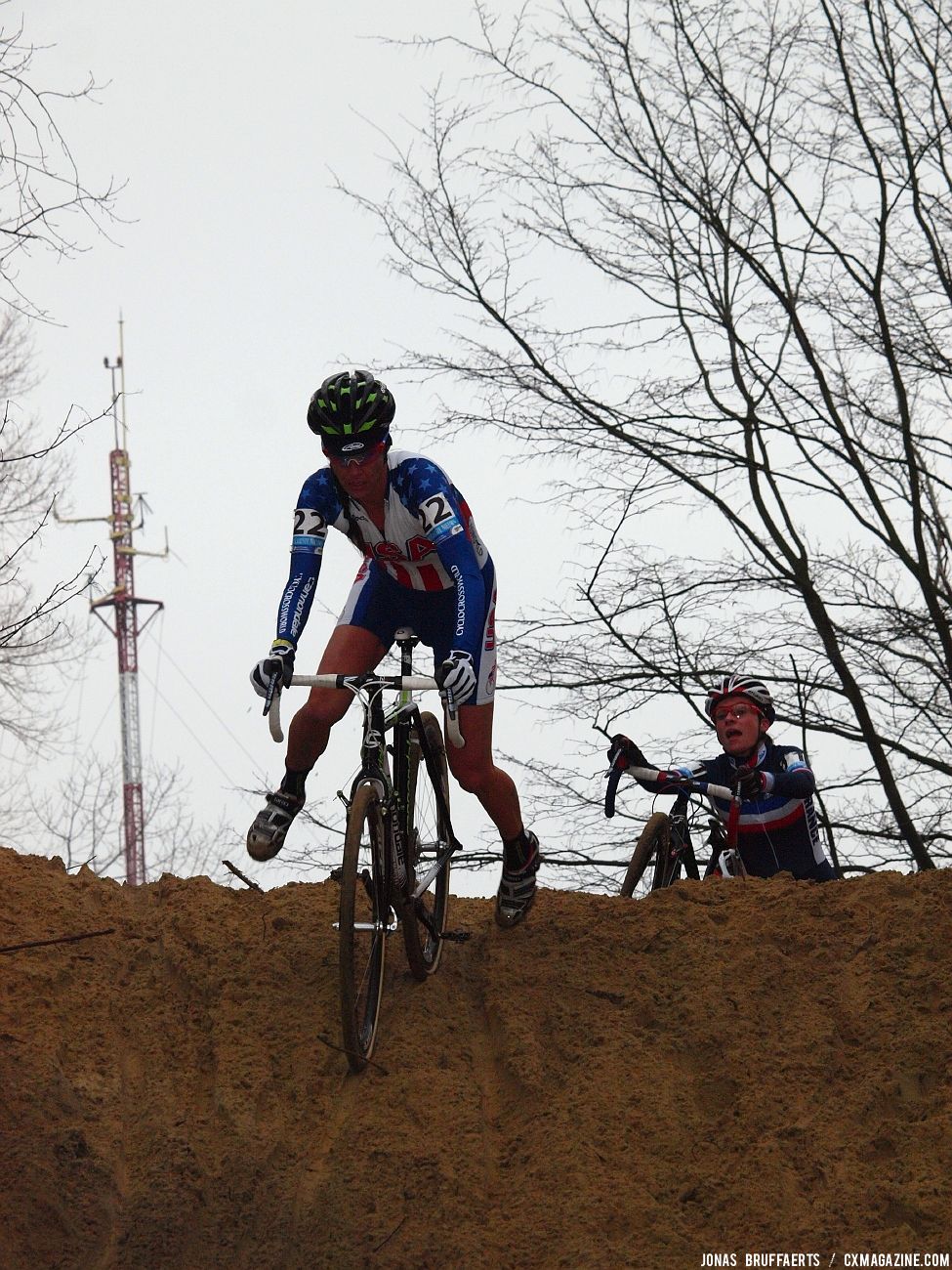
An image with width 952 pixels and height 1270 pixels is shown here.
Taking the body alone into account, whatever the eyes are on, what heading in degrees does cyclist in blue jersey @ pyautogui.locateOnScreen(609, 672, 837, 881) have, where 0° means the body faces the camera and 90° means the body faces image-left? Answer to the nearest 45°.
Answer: approximately 45°

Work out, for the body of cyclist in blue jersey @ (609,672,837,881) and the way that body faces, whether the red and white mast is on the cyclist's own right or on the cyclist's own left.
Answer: on the cyclist's own right

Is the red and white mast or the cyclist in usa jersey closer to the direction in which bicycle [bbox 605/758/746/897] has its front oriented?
the cyclist in usa jersey
